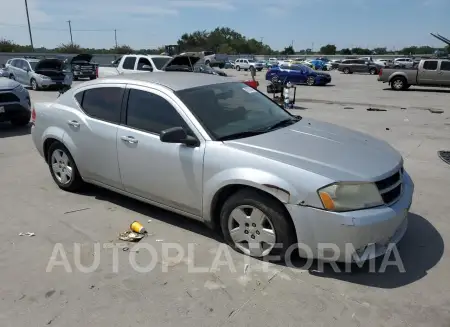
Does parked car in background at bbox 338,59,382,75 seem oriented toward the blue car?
no

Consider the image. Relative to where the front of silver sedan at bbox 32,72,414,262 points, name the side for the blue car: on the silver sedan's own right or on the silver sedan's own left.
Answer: on the silver sedan's own left

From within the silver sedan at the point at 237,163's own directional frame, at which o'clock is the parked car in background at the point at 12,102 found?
The parked car in background is roughly at 6 o'clock from the silver sedan.

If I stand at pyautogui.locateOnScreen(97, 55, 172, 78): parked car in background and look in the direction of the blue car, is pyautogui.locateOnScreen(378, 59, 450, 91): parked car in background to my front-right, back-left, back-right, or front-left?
front-right

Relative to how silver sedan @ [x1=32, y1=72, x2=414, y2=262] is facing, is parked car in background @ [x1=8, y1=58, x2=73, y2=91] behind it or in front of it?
behind

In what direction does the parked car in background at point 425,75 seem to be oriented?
to the viewer's right

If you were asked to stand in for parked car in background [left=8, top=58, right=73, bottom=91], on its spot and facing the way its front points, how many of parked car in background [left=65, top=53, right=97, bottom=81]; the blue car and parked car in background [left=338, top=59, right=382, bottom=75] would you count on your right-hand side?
0

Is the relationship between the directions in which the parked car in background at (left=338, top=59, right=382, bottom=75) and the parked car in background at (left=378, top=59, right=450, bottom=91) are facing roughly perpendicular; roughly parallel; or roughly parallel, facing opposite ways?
roughly parallel

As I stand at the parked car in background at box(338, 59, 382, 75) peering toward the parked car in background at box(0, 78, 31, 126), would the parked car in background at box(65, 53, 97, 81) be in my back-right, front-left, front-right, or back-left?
front-right

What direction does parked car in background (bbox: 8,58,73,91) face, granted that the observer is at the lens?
facing the viewer and to the right of the viewer
